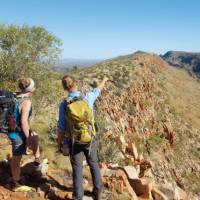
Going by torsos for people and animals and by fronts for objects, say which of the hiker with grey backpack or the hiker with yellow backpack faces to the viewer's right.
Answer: the hiker with grey backpack

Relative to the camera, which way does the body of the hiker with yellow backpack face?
away from the camera

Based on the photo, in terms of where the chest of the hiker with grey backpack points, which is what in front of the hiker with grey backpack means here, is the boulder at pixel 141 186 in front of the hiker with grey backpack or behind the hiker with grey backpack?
in front

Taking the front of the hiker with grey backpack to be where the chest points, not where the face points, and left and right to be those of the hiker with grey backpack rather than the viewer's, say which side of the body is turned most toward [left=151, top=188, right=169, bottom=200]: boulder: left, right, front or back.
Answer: front

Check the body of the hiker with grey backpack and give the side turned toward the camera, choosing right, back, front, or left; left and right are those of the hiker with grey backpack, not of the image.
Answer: right

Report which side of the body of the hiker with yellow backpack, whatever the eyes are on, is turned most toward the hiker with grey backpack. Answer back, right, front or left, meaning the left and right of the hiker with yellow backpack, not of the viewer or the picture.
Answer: left

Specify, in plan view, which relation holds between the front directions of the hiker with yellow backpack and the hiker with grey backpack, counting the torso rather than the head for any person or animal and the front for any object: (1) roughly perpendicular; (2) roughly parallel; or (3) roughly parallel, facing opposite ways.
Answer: roughly perpendicular

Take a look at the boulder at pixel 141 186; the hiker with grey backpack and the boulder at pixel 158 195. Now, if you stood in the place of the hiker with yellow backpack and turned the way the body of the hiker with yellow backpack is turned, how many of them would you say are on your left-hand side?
1
